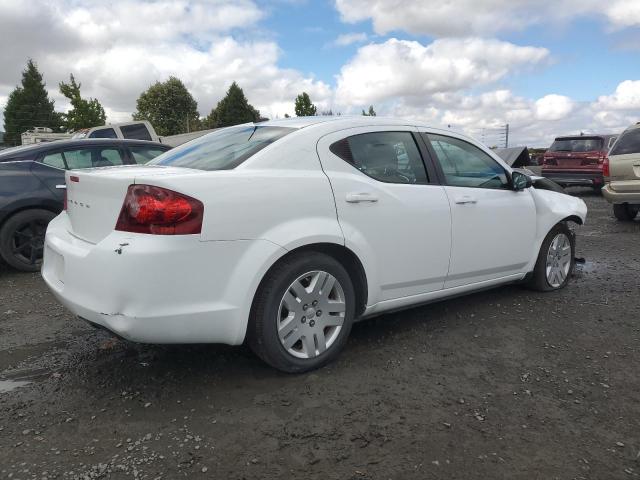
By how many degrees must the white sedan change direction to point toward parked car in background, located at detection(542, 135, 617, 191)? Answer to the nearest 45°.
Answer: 0° — it already faces it

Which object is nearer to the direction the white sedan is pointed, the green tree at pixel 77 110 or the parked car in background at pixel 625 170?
the parked car in background

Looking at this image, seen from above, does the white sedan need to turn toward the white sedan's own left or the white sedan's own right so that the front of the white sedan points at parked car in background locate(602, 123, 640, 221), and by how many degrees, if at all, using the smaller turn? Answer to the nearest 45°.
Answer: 0° — it already faces it

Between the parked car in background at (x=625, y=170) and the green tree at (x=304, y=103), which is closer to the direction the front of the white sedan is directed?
the parked car in background

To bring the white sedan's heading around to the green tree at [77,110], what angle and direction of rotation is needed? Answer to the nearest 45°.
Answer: approximately 90° to its left

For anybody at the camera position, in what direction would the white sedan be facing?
facing away from the viewer and to the right of the viewer

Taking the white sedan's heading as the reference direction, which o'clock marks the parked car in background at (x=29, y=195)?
The parked car in background is roughly at 9 o'clock from the white sedan.
